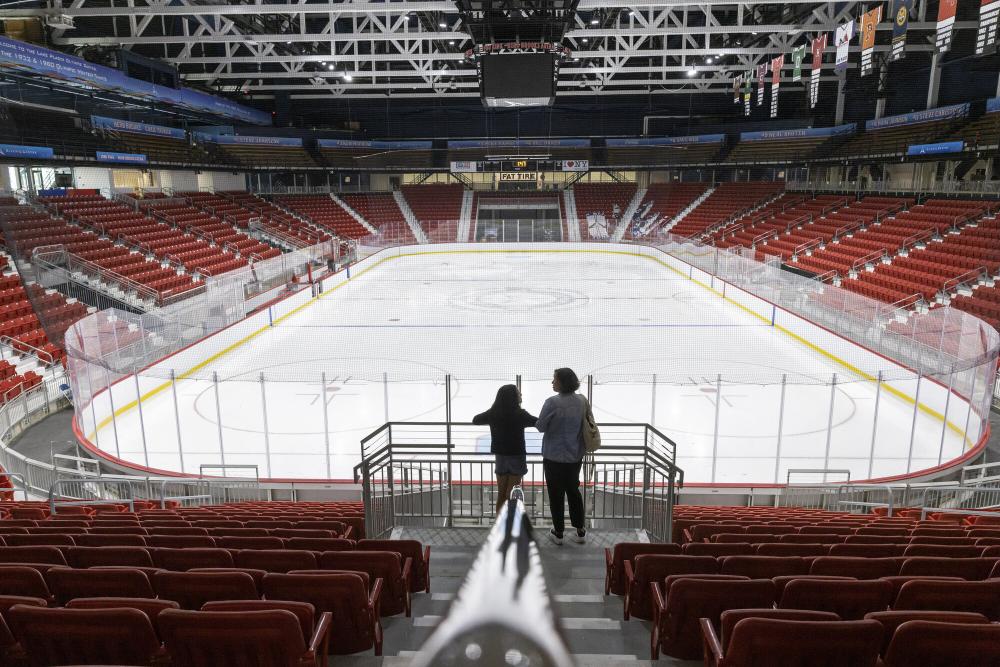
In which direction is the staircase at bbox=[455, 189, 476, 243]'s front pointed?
toward the camera

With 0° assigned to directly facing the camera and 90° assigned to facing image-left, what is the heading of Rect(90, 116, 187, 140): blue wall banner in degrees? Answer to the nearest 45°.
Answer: approximately 315°

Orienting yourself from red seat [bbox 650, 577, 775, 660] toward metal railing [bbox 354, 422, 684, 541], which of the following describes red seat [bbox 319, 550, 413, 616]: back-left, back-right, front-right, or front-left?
front-left

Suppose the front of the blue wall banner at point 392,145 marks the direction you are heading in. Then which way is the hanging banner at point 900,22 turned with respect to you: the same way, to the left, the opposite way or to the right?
to the right

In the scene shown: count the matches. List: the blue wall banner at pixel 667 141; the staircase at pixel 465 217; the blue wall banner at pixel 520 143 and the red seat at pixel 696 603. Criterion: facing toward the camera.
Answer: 3

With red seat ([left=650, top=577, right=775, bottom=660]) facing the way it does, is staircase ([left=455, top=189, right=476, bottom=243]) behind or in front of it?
in front

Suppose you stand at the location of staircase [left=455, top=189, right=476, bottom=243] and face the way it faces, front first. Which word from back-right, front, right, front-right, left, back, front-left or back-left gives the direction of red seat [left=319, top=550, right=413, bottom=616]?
front

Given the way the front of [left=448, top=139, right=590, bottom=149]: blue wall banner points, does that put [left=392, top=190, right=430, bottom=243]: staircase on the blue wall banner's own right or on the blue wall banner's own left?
on the blue wall banner's own right

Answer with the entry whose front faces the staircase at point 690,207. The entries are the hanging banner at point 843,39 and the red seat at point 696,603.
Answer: the red seat

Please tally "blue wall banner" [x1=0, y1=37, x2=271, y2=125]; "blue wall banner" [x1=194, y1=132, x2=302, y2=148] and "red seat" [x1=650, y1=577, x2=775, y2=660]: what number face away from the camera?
1

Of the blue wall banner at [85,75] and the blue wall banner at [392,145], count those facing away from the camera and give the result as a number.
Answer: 0

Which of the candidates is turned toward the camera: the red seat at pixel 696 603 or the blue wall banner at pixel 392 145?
the blue wall banner

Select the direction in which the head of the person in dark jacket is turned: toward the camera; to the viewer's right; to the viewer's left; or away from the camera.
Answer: away from the camera

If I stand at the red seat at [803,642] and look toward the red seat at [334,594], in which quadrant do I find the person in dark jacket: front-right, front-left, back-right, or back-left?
front-right

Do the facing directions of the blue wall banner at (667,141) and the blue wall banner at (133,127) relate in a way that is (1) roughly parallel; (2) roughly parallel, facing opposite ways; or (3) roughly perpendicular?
roughly perpendicular

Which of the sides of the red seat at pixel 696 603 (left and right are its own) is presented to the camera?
back

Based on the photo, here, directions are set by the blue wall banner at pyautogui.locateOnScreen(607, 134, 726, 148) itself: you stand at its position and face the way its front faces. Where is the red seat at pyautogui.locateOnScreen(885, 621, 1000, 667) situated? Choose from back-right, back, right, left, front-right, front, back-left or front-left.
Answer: front

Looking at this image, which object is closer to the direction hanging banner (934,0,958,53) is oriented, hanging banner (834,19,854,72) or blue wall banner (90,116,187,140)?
the blue wall banner

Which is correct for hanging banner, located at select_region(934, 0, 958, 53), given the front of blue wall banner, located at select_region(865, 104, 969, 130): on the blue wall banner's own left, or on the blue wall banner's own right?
on the blue wall banner's own left

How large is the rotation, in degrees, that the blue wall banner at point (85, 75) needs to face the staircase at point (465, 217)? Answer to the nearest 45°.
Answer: approximately 90° to its left

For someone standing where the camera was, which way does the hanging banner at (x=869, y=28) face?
facing the viewer and to the left of the viewer

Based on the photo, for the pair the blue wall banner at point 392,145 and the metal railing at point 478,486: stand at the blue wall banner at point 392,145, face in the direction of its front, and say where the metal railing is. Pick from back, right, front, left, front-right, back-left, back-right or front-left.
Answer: front
